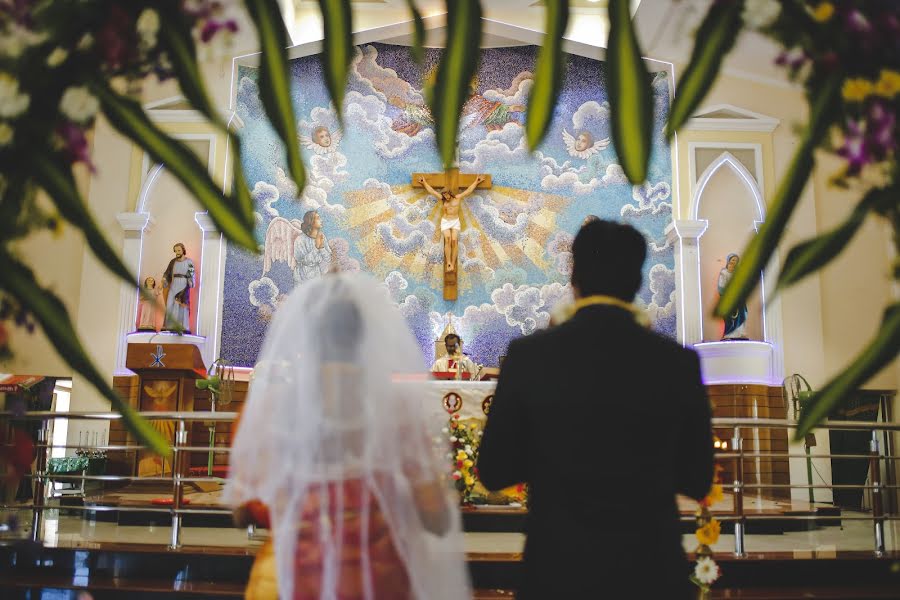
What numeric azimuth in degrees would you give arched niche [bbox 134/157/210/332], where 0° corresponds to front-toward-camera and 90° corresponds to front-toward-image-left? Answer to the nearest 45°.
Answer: approximately 0°

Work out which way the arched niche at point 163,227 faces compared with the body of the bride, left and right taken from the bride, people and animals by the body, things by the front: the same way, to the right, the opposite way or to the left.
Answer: the opposite way

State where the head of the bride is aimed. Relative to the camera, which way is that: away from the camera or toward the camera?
away from the camera

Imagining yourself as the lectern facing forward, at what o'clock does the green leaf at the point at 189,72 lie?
The green leaf is roughly at 12 o'clock from the lectern.

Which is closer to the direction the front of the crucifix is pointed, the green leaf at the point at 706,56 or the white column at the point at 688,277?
the green leaf

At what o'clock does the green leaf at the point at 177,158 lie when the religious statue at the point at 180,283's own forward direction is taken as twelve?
The green leaf is roughly at 12 o'clock from the religious statue.

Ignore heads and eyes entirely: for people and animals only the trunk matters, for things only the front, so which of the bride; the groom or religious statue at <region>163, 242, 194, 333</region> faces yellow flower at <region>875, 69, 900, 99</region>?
the religious statue

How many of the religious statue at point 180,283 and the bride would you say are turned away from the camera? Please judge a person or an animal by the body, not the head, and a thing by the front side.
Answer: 1

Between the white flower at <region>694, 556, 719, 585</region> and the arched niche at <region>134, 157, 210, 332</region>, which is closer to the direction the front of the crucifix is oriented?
the white flower

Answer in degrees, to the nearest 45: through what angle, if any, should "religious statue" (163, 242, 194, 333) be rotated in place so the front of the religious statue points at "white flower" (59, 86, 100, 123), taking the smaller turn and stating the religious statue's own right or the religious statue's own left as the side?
0° — it already faces it
